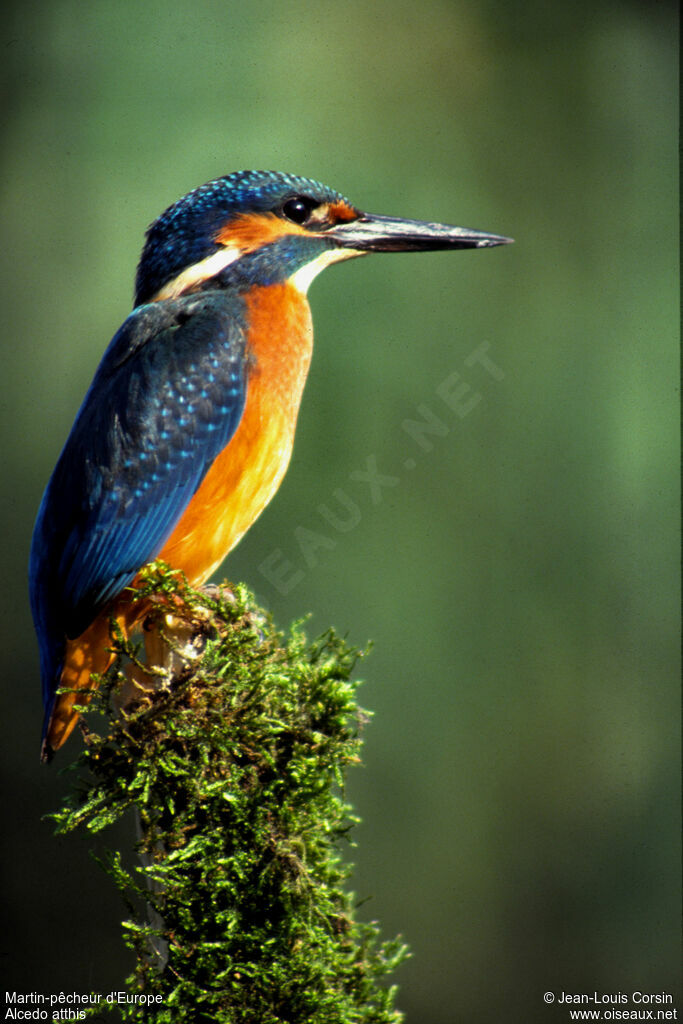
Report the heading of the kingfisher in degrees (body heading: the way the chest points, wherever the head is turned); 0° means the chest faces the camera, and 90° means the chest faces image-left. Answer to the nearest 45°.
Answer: approximately 270°
